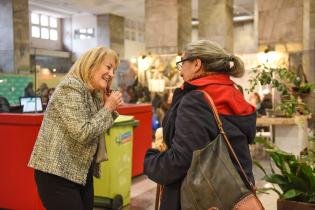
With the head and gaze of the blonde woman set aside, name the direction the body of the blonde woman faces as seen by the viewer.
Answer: to the viewer's right

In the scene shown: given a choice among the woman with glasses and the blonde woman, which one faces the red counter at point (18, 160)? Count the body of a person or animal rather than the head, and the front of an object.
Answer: the woman with glasses

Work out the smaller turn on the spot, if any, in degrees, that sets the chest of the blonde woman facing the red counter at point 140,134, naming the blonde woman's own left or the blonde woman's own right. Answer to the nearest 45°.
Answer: approximately 90° to the blonde woman's own left

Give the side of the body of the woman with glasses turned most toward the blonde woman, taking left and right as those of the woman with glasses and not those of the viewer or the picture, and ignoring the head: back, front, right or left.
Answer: front

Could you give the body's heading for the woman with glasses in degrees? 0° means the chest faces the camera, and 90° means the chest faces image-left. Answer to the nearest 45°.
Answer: approximately 135°

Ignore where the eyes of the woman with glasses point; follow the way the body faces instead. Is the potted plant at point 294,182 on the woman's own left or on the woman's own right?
on the woman's own right

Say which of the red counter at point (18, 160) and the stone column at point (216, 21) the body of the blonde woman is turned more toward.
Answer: the stone column

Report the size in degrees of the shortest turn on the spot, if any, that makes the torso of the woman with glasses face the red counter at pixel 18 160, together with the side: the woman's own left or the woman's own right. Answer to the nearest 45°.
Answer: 0° — they already face it

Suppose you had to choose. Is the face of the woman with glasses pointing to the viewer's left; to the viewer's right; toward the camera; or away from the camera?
to the viewer's left

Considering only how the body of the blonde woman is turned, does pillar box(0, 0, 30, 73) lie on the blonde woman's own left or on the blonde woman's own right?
on the blonde woman's own left

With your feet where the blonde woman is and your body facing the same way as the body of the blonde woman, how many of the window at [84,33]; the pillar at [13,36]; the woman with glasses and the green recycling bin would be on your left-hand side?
3

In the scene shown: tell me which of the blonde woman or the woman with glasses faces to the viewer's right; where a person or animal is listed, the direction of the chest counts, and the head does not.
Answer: the blonde woman

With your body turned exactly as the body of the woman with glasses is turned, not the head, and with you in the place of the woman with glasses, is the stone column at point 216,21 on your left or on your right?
on your right

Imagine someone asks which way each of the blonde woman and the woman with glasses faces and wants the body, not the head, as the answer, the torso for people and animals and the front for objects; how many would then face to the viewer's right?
1

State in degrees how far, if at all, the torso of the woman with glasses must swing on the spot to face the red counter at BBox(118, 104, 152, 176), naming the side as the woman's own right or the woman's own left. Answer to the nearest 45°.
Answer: approximately 45° to the woman's own right

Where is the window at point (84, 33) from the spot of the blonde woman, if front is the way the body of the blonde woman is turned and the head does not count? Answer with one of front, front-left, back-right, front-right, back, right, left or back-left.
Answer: left
